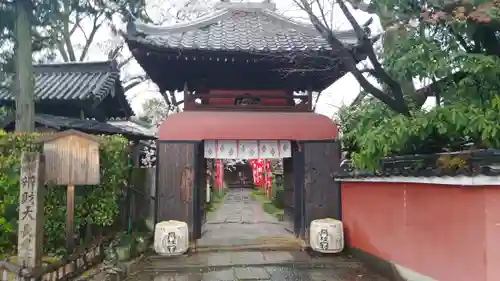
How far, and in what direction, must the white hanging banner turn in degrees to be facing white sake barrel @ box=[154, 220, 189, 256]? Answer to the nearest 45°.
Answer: approximately 45° to its right

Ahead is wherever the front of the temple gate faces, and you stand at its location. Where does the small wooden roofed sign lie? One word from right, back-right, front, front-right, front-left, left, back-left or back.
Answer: front-right

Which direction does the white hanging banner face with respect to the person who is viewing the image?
facing the viewer

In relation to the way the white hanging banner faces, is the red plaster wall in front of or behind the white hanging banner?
in front

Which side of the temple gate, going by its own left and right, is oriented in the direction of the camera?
front

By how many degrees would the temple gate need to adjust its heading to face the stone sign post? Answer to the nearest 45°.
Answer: approximately 45° to its right

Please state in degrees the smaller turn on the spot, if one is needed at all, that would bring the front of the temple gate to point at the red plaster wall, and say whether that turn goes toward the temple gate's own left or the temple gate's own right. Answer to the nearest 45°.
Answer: approximately 45° to the temple gate's own left

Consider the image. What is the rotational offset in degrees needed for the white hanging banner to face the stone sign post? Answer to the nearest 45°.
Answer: approximately 45° to its right
